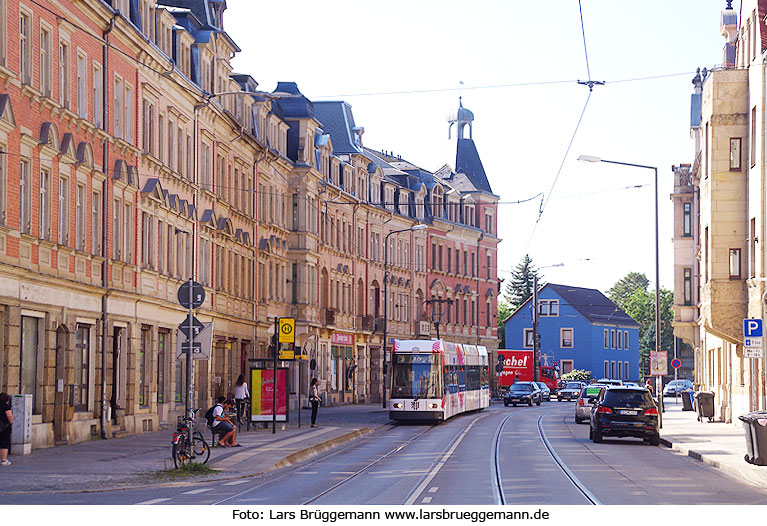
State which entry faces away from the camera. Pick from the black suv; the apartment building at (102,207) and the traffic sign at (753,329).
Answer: the black suv

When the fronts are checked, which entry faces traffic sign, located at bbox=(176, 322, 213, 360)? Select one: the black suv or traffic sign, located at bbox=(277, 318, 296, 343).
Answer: traffic sign, located at bbox=(277, 318, 296, 343)

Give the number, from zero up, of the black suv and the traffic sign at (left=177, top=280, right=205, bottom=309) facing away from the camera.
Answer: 2

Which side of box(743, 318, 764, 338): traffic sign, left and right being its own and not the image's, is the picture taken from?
front

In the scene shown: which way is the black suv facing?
away from the camera

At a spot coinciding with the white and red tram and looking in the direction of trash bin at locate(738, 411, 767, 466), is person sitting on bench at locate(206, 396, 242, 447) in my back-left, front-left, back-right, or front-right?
front-right

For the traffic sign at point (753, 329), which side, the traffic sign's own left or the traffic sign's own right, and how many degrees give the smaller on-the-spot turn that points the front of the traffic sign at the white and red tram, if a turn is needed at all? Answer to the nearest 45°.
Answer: approximately 135° to the traffic sign's own right

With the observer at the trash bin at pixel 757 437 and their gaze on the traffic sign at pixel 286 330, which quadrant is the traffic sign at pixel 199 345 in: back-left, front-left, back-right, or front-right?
front-left

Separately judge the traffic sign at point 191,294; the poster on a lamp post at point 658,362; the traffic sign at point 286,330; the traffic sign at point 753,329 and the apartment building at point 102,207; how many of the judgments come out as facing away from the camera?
1

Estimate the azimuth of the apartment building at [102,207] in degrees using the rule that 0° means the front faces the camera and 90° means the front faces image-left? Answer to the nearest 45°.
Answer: approximately 315°

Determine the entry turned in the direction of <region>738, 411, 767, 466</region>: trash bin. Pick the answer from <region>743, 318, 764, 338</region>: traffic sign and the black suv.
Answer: the traffic sign

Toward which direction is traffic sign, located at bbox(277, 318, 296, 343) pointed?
toward the camera

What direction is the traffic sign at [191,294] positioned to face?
away from the camera

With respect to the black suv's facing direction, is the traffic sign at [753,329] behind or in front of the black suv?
behind

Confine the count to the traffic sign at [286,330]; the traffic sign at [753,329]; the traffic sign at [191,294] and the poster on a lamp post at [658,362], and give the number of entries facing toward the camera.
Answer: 3
